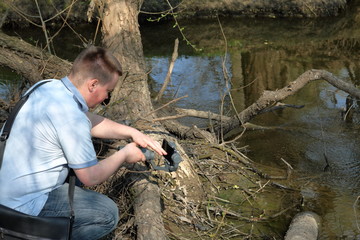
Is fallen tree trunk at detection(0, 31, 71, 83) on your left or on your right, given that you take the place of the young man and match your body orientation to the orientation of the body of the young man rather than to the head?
on your left

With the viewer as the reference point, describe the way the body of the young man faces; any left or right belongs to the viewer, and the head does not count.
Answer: facing away from the viewer and to the right of the viewer

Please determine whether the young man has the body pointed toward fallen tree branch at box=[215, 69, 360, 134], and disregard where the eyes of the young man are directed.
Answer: yes

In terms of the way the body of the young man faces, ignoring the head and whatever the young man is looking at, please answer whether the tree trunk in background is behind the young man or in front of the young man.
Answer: in front

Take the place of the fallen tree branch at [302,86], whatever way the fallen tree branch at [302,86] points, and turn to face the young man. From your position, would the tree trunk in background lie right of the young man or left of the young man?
right

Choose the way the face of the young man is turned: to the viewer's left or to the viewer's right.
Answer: to the viewer's right
